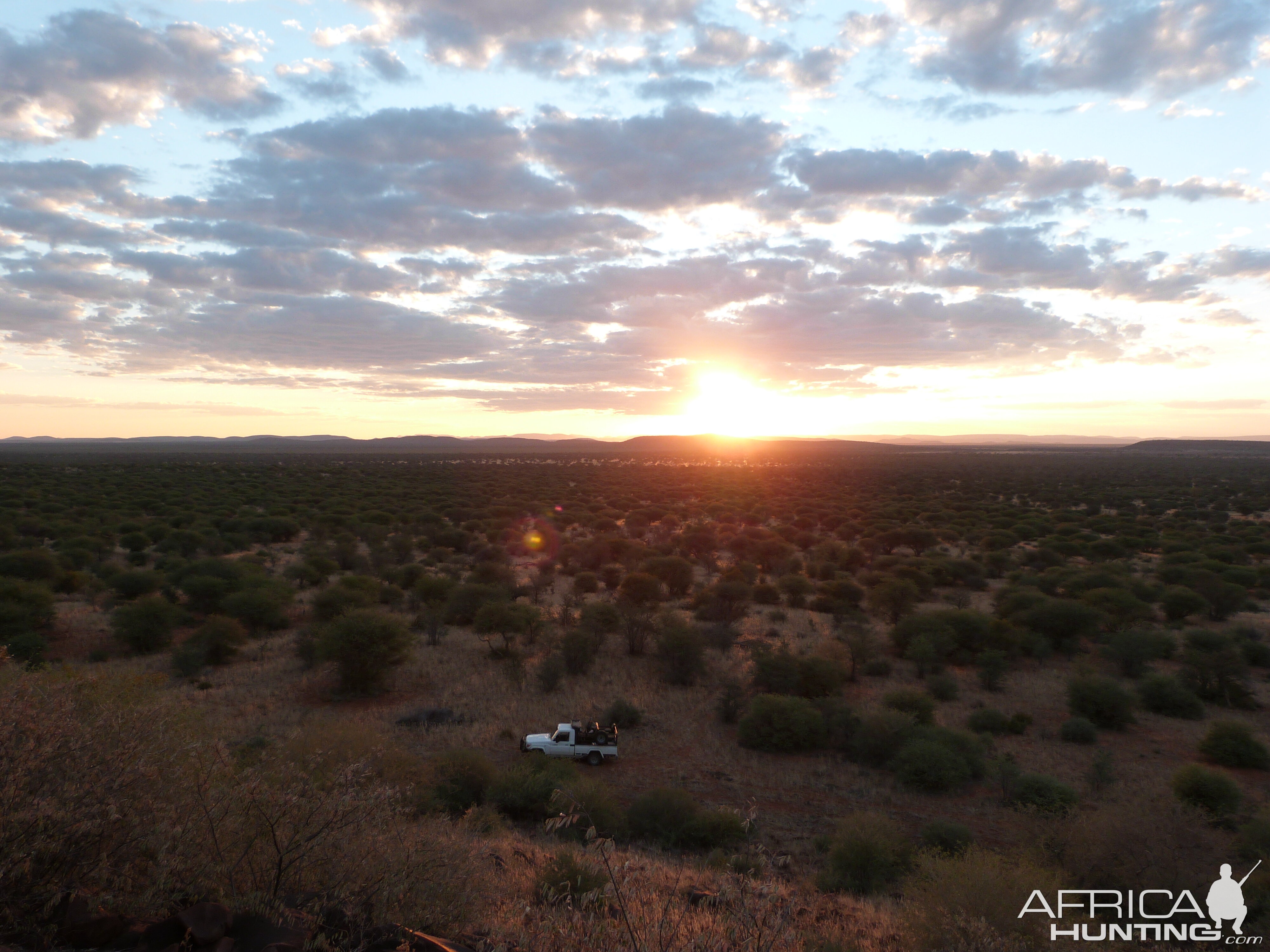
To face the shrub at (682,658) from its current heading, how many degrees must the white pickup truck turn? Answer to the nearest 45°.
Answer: approximately 135° to its right

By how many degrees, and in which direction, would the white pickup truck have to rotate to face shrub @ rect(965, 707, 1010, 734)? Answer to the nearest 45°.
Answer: approximately 180°

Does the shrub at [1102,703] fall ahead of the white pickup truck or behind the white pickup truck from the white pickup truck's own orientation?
behind

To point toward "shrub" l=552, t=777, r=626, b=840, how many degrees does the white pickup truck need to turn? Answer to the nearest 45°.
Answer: approximately 90° to its left

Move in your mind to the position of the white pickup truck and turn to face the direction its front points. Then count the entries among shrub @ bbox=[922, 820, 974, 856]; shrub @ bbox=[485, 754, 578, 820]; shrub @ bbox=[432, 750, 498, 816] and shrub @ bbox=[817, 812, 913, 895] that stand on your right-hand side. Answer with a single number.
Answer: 0

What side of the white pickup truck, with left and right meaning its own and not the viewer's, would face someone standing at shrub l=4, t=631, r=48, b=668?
front

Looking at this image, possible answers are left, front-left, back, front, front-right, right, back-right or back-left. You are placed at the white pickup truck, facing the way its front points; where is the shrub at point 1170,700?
back

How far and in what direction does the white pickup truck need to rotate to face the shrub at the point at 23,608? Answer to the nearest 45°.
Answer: approximately 45° to its right

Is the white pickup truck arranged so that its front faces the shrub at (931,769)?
no

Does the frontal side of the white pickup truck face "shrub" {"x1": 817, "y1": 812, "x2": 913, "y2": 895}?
no

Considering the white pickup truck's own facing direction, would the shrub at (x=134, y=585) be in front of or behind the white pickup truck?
in front

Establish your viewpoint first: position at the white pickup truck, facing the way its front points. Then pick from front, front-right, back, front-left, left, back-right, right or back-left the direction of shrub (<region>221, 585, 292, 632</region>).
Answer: front-right

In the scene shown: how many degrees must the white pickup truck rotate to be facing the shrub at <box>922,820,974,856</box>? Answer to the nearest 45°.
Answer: approximately 135° to its left

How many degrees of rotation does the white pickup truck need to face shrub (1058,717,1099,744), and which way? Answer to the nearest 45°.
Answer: approximately 180°

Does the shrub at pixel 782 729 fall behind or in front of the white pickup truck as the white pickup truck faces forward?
behind

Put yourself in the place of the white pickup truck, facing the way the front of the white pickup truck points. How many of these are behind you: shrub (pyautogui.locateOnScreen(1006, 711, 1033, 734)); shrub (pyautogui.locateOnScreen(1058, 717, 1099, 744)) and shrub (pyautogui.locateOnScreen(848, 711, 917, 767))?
3

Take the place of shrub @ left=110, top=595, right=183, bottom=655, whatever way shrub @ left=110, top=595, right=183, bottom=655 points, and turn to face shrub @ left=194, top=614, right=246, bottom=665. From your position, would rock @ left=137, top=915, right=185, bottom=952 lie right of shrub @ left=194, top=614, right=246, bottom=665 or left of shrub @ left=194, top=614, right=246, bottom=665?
right

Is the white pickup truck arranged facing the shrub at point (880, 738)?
no

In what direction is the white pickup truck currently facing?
to the viewer's left
